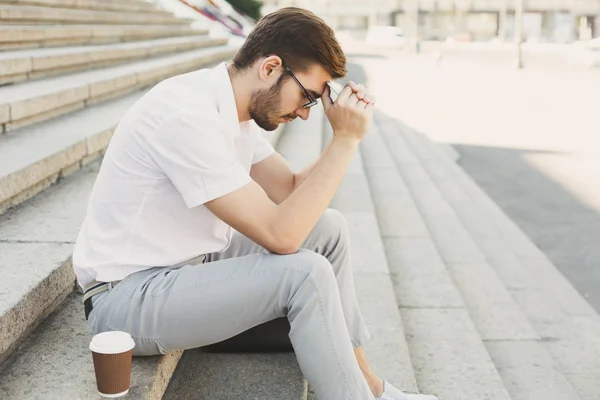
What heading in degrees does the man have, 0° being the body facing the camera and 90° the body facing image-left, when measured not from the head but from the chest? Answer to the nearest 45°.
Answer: approximately 270°

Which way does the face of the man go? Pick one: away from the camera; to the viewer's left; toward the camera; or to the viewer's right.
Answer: to the viewer's right
